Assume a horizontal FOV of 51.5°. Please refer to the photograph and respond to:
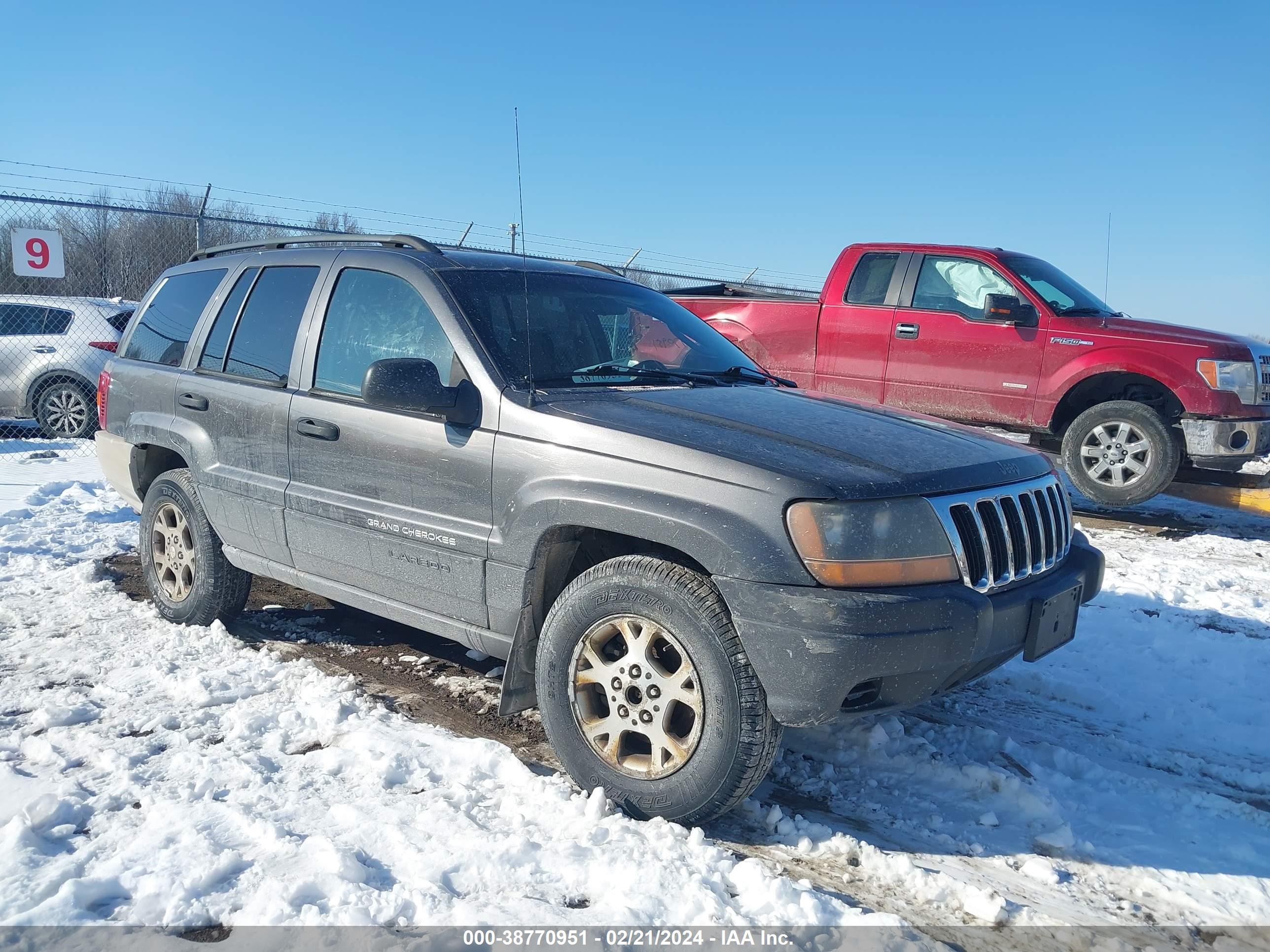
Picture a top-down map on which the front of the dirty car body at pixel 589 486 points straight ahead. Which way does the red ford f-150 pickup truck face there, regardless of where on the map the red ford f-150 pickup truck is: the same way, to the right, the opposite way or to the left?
the same way

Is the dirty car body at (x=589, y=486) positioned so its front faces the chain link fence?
no

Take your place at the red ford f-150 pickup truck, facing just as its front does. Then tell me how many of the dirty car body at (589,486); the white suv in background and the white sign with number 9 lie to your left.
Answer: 0

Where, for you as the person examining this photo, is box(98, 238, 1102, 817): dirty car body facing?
facing the viewer and to the right of the viewer

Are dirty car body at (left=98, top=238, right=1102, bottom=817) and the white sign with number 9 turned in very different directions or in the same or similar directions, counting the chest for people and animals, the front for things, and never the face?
same or similar directions

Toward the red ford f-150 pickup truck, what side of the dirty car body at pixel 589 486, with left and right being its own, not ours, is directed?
left

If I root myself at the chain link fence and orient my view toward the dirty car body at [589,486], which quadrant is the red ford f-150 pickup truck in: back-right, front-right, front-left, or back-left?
front-left

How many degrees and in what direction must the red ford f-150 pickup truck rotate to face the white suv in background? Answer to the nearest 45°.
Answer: approximately 135° to its right

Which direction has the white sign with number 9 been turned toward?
toward the camera

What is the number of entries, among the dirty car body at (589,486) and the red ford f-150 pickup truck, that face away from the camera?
0

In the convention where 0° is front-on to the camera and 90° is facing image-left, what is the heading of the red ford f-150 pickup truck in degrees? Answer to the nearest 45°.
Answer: approximately 315°

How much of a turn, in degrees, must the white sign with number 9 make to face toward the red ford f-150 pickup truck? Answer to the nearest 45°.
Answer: approximately 45° to its left

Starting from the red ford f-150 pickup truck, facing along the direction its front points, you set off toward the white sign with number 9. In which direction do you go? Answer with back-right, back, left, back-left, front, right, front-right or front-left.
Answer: back-right

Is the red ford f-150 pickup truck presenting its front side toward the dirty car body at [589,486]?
no
